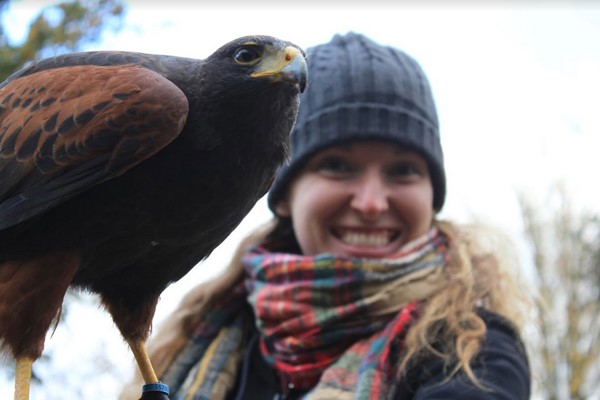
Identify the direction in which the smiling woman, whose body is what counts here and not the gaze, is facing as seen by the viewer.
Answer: toward the camera

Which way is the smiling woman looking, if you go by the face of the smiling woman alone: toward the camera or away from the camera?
toward the camera
